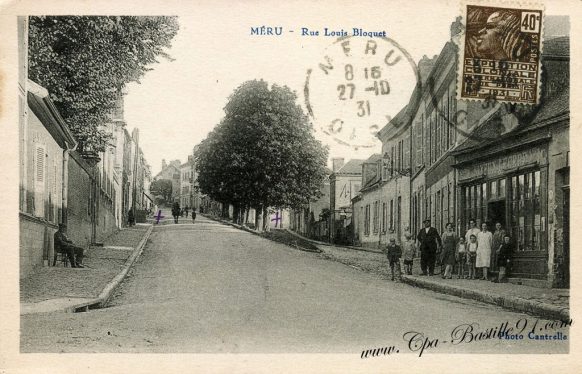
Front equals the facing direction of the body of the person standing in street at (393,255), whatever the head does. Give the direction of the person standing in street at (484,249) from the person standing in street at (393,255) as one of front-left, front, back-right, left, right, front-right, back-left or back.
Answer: front-left

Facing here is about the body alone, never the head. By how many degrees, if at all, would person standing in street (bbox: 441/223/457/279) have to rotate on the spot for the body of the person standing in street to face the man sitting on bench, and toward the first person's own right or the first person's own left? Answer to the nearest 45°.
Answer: approximately 90° to the first person's own right

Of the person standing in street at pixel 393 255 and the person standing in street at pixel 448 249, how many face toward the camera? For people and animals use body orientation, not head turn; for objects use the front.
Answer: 2

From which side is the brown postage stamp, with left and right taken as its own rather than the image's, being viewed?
front

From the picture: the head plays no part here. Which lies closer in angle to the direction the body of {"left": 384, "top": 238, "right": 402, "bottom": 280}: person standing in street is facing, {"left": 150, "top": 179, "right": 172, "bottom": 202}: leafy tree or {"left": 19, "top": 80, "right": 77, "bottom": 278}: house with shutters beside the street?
the house with shutters beside the street
